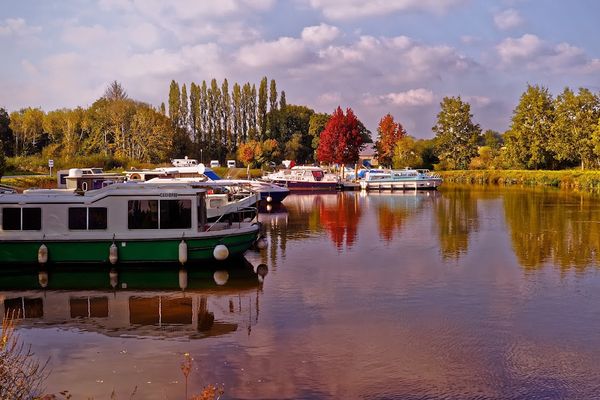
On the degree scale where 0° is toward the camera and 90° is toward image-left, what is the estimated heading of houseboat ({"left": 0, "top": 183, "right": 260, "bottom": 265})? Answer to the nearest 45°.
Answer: approximately 270°
